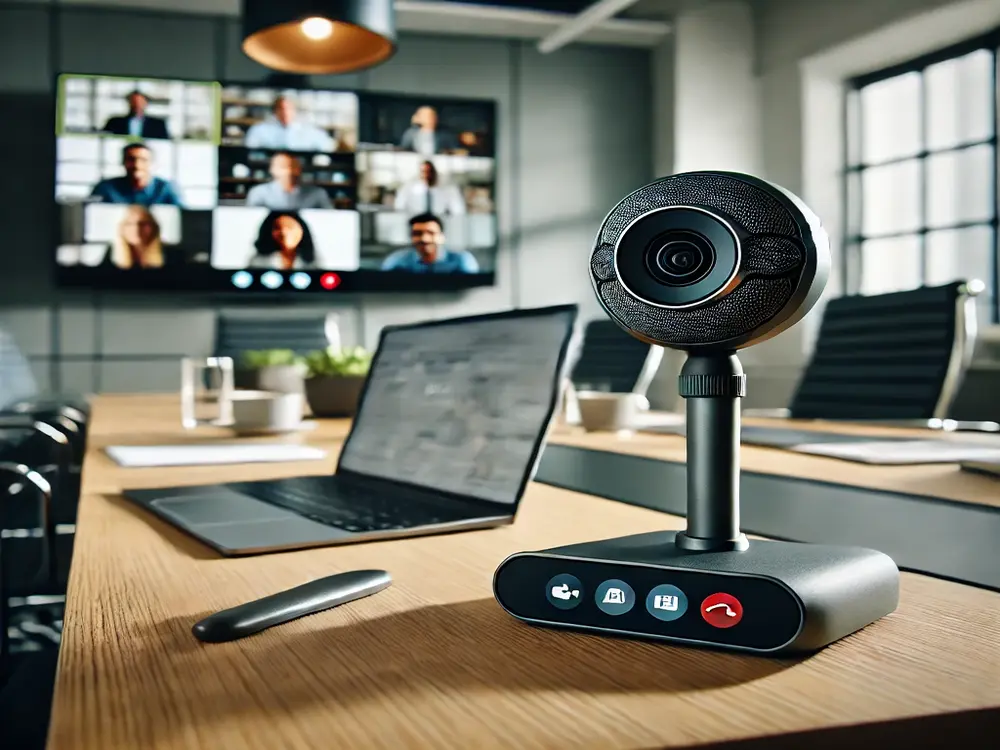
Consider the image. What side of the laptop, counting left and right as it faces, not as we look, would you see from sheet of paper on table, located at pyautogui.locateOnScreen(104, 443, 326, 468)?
right

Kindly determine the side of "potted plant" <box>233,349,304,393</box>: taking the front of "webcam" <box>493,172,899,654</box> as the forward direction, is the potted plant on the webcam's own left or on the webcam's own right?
on the webcam's own right

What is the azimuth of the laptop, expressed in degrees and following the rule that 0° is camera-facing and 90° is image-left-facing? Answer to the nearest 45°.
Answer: approximately 45°

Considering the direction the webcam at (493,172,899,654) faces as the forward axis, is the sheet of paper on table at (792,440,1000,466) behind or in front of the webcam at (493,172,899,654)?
behind

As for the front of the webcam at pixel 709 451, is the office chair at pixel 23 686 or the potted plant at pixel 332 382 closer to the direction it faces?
the office chair

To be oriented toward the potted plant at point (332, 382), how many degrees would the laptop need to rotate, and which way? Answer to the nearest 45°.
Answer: approximately 135° to its right

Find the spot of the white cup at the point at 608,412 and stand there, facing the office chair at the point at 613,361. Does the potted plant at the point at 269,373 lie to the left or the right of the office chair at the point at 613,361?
left

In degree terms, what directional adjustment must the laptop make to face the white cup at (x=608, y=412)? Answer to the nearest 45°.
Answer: approximately 180°

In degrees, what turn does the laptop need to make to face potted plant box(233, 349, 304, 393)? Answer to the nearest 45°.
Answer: approximately 135° to its right

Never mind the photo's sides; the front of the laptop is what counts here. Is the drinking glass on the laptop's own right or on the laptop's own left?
on the laptop's own right

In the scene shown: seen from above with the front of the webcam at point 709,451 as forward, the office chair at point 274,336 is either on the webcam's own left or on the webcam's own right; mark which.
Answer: on the webcam's own right
